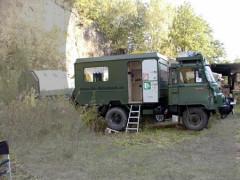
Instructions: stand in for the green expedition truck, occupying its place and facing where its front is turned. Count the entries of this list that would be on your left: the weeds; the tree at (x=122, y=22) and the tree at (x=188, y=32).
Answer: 2

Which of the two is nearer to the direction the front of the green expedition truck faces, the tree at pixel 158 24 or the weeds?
the tree

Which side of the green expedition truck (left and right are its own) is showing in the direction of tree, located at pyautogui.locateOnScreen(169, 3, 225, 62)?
left

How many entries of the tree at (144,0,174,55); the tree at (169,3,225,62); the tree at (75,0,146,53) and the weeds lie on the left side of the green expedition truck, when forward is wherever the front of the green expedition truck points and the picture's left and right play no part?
3

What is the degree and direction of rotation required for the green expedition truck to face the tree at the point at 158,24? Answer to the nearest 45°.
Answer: approximately 90° to its left

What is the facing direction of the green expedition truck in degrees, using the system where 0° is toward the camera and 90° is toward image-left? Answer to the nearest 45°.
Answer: approximately 270°

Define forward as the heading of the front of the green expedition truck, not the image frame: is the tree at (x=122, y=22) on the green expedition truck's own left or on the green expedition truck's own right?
on the green expedition truck's own left

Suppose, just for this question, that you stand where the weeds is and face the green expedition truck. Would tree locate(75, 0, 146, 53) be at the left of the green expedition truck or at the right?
left

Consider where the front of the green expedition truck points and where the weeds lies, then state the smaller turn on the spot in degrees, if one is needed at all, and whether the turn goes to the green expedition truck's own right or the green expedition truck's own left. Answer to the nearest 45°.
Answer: approximately 135° to the green expedition truck's own right
